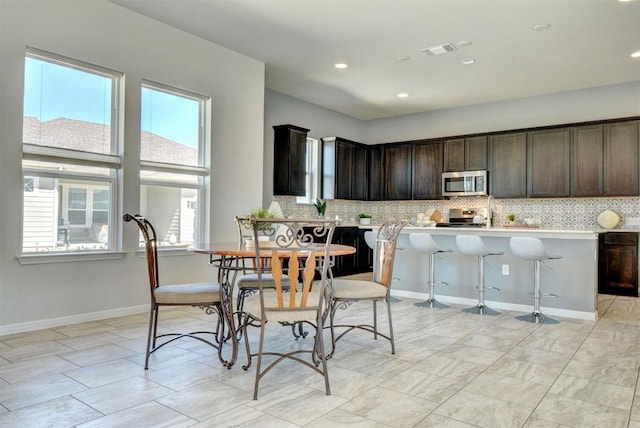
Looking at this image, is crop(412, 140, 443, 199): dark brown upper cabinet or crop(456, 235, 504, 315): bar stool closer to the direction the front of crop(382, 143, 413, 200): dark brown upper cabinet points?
the bar stool

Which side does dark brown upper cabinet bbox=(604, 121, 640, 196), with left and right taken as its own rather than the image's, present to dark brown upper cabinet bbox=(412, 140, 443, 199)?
right

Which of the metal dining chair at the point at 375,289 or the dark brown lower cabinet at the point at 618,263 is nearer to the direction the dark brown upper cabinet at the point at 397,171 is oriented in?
the metal dining chair

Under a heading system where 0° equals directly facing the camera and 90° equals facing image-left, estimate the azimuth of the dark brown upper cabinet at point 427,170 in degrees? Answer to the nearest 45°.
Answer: approximately 0°

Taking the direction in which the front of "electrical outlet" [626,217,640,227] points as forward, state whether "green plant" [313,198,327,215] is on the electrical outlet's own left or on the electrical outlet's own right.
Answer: on the electrical outlet's own right

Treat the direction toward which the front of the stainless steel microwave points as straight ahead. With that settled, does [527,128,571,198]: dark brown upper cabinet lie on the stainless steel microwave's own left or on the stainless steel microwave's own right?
on the stainless steel microwave's own left

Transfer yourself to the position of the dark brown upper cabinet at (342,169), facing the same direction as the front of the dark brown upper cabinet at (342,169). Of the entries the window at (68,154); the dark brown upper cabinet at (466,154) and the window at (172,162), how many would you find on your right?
2

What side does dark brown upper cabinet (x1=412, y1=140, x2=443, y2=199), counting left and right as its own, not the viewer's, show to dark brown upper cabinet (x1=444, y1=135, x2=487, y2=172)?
left

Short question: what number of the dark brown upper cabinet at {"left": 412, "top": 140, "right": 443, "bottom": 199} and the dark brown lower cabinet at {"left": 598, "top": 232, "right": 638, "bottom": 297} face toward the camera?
2

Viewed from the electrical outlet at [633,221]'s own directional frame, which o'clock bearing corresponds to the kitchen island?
The kitchen island is roughly at 1 o'clock from the electrical outlet.
